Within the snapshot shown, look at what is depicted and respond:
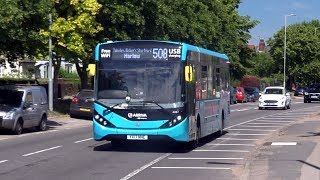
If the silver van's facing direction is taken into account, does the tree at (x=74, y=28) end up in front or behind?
behind

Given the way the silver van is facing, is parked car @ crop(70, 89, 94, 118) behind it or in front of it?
behind
